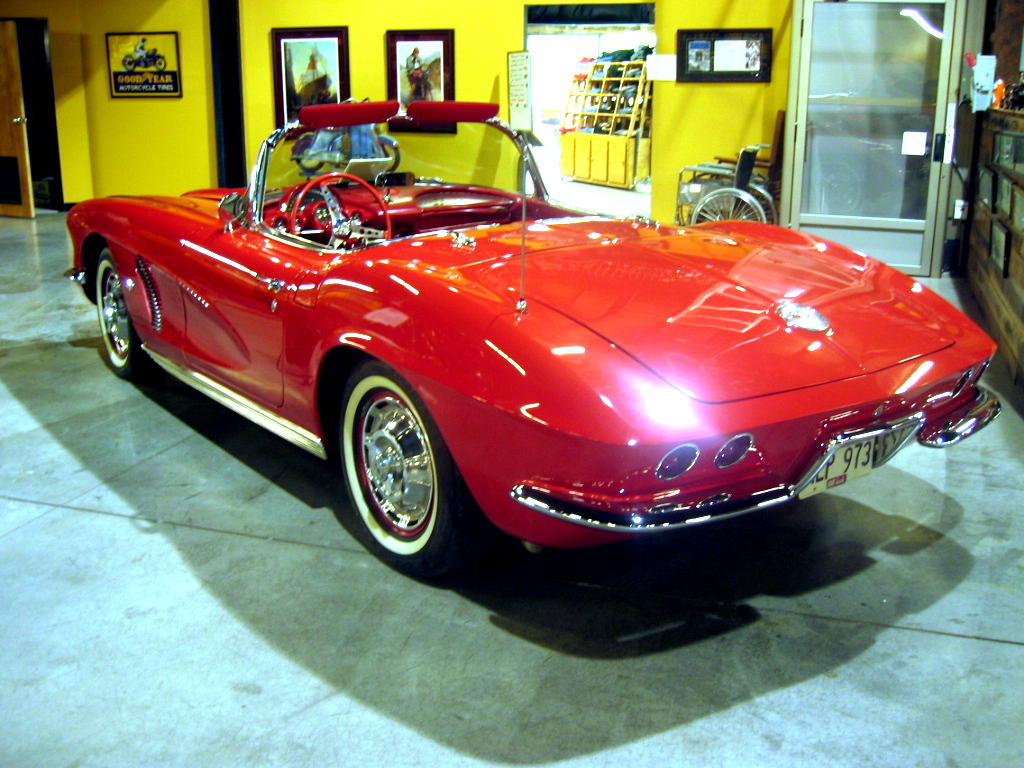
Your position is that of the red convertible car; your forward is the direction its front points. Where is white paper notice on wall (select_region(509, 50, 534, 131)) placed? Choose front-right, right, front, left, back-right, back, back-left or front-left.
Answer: front-right

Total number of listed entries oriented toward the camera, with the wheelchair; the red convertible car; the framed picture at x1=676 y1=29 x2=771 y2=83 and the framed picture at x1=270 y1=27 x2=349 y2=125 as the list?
2

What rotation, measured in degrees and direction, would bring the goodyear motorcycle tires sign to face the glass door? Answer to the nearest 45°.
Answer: approximately 45° to its left

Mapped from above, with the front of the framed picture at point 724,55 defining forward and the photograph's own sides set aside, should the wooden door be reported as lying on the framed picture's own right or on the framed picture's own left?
on the framed picture's own right

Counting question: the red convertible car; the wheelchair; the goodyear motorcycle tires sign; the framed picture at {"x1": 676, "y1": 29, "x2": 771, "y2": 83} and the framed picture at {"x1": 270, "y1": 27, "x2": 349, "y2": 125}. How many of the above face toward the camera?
3

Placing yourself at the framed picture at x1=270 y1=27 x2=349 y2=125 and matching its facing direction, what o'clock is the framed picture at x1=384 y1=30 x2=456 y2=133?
the framed picture at x1=384 y1=30 x2=456 y2=133 is roughly at 10 o'clock from the framed picture at x1=270 y1=27 x2=349 y2=125.

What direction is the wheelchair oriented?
to the viewer's left

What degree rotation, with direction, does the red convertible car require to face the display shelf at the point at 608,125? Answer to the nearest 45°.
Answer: approximately 45° to its right

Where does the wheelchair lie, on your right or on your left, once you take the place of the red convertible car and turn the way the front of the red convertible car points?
on your right

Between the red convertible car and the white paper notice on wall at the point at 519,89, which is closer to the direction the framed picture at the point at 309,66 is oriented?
the red convertible car

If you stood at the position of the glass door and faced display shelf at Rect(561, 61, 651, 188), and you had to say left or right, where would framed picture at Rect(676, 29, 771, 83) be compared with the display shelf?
left
